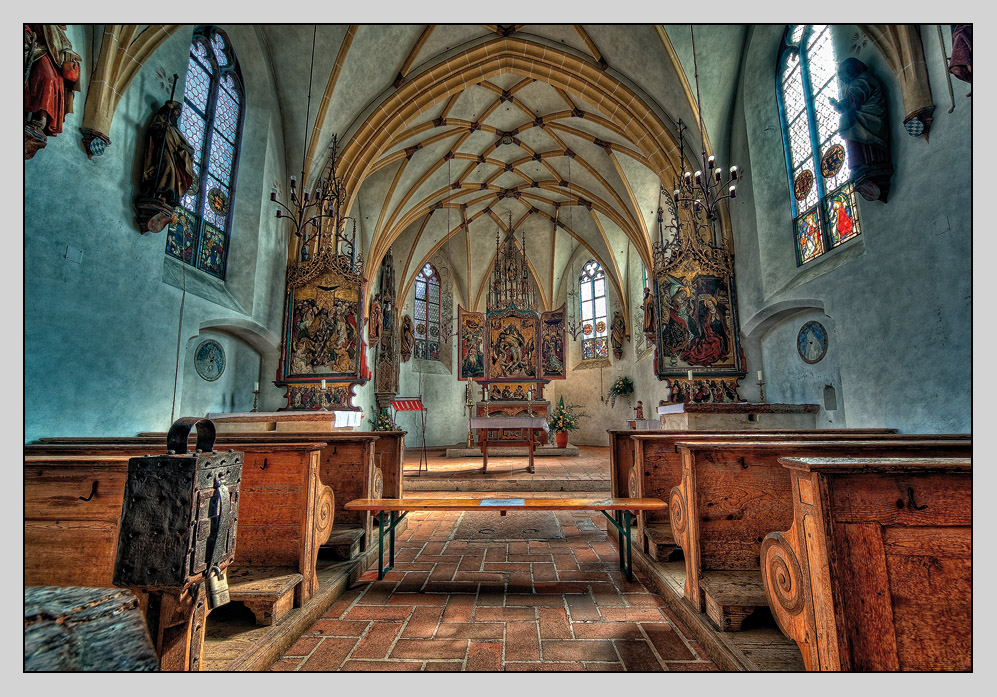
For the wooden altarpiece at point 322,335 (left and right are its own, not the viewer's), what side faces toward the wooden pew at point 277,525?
front

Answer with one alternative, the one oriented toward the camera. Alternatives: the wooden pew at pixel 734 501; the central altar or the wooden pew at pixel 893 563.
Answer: the central altar

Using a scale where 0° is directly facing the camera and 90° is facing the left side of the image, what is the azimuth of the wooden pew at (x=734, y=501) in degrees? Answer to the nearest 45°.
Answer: approximately 135°

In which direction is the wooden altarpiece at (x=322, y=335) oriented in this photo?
toward the camera

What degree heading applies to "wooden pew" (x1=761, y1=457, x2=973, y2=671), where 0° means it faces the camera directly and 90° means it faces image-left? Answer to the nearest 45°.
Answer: approximately 135°

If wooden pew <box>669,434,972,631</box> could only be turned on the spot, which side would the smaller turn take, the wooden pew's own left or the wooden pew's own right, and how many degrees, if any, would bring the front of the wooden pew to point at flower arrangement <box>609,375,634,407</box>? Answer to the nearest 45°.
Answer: approximately 45° to the wooden pew's own right

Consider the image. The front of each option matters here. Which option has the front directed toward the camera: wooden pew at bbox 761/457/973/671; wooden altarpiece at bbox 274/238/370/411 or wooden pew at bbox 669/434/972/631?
the wooden altarpiece

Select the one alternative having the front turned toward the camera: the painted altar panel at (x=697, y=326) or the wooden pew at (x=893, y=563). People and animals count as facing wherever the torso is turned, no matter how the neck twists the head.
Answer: the painted altar panel

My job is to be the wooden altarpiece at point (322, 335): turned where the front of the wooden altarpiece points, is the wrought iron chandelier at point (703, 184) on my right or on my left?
on my left

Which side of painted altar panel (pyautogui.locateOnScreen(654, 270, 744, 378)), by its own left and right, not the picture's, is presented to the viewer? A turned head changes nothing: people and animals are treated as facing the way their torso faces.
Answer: front

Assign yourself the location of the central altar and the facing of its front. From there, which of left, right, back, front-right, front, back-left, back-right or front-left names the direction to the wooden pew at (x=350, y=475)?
front

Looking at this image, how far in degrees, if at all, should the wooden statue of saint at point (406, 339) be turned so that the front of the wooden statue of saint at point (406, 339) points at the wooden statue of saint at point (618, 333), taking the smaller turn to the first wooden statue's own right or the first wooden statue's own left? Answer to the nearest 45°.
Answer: approximately 45° to the first wooden statue's own left

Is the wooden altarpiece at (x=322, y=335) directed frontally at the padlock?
yes

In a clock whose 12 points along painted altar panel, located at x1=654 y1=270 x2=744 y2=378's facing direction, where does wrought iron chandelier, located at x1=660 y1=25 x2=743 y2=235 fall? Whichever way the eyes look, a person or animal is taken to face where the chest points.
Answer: The wrought iron chandelier is roughly at 12 o'clock from the painted altar panel.

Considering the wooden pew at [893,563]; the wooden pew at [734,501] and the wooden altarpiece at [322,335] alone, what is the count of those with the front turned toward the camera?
1

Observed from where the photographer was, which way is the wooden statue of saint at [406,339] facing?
facing the viewer and to the right of the viewer

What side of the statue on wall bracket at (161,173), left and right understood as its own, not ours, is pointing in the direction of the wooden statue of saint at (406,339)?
left
